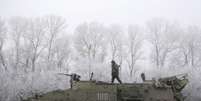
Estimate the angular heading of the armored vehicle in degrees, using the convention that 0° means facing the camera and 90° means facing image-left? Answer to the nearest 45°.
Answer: approximately 90°
